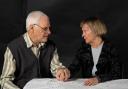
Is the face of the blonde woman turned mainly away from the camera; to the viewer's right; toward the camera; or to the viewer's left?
to the viewer's left

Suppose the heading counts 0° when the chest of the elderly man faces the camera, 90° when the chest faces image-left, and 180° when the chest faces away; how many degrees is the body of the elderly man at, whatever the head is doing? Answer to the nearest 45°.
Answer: approximately 315°

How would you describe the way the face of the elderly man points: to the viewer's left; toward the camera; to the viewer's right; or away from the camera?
to the viewer's right

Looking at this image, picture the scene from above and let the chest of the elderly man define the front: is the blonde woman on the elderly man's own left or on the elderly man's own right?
on the elderly man's own left
